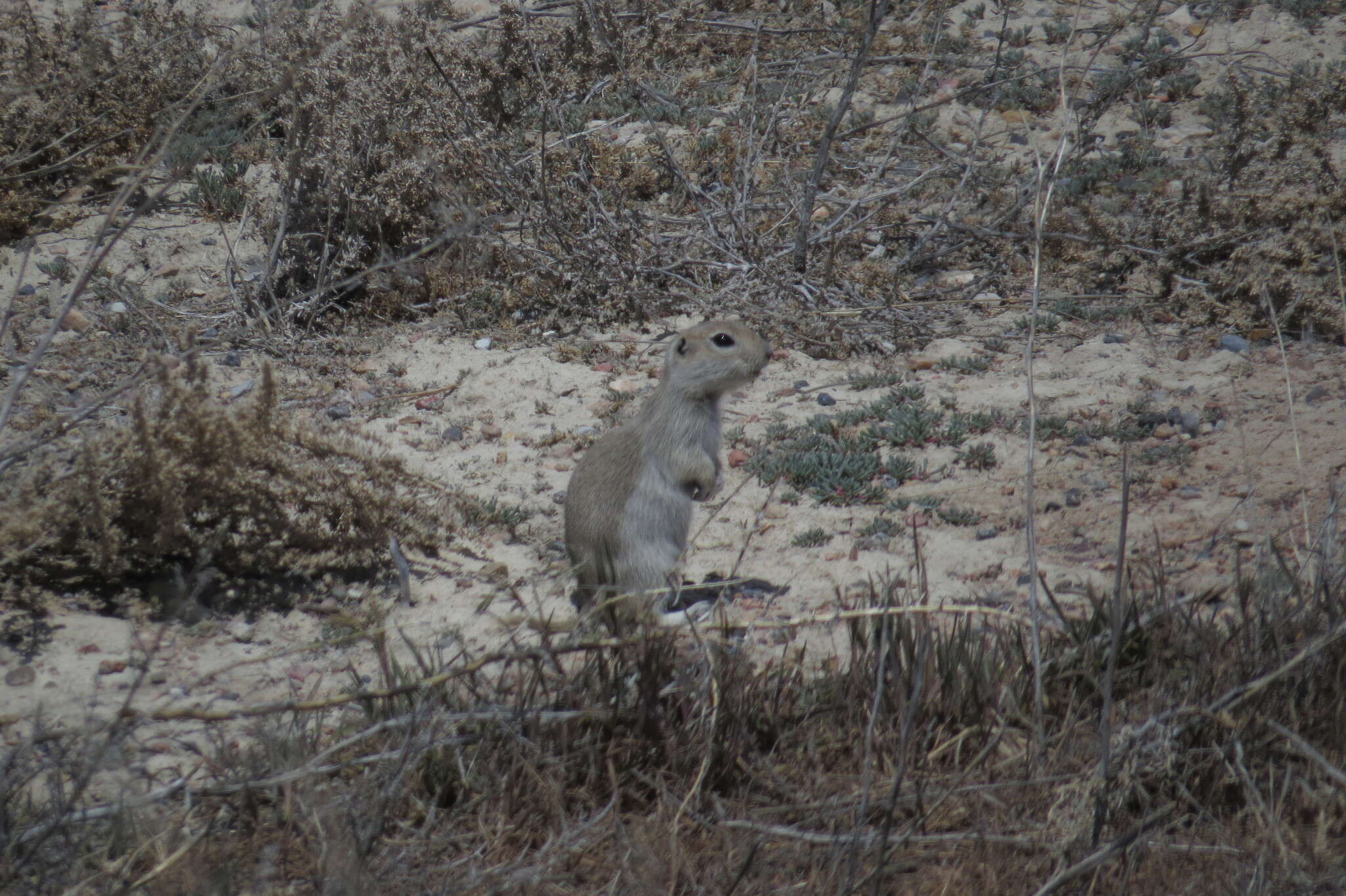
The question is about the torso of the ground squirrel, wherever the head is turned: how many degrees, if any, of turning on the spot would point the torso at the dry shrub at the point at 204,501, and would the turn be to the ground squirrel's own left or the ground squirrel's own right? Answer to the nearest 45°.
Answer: approximately 180°

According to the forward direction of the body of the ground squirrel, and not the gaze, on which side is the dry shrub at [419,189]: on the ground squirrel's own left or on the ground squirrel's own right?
on the ground squirrel's own left

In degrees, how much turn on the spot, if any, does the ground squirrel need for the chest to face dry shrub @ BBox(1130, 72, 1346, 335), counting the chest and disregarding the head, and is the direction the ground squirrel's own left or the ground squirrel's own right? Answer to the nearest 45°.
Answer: approximately 45° to the ground squirrel's own left

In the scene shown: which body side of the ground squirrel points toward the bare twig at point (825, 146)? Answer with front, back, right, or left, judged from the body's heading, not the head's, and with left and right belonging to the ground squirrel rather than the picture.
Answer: left

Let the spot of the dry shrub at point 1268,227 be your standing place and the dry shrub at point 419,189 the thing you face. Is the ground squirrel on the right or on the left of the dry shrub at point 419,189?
left

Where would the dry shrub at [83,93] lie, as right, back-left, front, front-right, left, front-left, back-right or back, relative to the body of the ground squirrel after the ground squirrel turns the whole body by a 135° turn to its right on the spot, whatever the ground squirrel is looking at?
right

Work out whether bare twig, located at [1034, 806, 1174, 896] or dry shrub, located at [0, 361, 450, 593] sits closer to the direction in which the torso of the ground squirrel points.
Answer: the bare twig

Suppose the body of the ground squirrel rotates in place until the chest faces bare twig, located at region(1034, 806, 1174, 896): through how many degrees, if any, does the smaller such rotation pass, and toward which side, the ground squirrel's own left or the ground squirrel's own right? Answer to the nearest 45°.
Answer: approximately 90° to the ground squirrel's own right

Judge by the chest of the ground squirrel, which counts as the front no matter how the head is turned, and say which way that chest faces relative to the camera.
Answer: to the viewer's right

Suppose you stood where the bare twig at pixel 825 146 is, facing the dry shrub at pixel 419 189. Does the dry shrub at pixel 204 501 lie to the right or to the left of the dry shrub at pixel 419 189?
left
